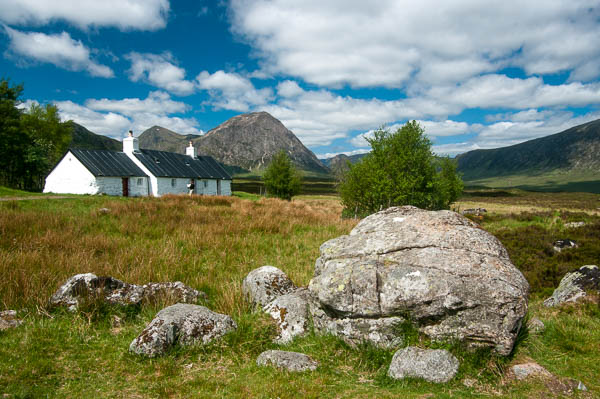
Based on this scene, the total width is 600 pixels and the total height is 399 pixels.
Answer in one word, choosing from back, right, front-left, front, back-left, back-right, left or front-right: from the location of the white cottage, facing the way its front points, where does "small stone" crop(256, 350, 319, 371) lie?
front-right

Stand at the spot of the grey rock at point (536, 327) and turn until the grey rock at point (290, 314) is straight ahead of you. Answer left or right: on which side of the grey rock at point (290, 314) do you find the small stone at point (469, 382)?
left

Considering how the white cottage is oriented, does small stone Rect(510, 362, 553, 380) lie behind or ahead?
ahead

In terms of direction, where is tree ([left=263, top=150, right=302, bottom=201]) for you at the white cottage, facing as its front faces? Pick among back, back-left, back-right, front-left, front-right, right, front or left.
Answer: front-left

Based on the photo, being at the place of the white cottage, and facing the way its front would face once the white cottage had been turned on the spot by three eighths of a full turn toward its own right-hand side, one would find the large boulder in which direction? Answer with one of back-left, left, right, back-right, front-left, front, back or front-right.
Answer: left

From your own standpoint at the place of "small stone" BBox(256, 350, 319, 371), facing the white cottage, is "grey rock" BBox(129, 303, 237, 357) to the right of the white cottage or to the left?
left

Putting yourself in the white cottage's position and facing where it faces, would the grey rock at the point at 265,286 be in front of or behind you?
in front

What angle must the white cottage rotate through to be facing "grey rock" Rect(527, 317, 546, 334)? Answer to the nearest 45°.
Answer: approximately 45° to its right

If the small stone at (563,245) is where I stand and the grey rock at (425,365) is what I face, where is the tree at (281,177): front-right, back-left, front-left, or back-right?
back-right

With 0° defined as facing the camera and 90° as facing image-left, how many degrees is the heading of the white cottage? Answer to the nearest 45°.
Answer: approximately 315°
